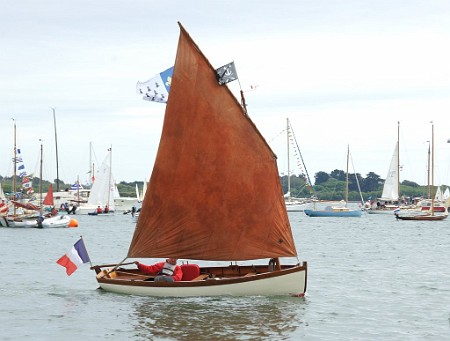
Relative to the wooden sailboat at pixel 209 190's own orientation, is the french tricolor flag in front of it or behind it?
behind

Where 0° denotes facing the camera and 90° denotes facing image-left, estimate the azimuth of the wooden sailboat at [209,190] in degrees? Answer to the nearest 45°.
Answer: approximately 270°
